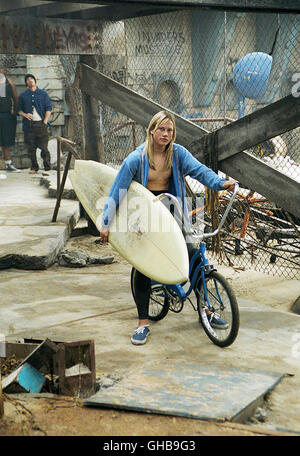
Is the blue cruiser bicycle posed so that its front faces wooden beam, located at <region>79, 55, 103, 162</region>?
no

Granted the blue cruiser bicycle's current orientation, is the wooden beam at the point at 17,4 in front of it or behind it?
behind

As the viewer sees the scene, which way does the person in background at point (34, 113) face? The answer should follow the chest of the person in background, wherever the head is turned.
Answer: toward the camera

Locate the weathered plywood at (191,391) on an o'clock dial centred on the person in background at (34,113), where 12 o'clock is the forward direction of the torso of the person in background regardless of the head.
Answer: The weathered plywood is roughly at 12 o'clock from the person in background.

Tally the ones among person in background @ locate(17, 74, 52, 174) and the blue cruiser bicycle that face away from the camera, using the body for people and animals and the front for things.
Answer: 0

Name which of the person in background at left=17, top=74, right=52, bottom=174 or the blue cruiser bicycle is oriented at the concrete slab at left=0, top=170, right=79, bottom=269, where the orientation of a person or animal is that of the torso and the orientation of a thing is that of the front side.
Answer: the person in background

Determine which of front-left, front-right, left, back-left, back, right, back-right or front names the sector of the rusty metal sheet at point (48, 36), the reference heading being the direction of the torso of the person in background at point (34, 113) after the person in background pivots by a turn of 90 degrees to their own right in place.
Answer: left

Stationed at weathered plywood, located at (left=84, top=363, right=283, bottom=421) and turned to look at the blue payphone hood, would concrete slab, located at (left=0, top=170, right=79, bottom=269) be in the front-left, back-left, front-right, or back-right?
front-left

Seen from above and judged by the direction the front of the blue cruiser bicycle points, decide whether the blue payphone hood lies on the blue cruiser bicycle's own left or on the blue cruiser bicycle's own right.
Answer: on the blue cruiser bicycle's own left

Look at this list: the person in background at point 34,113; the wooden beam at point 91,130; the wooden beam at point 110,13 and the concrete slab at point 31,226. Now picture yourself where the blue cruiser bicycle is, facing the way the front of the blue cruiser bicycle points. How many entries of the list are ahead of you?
0
